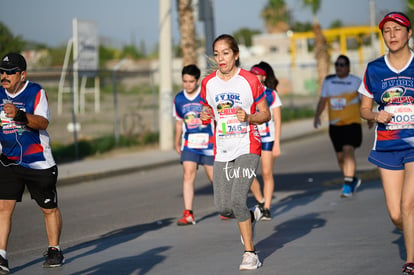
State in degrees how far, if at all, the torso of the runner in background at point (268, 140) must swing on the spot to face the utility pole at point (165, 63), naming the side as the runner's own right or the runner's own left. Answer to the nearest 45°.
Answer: approximately 135° to the runner's own right

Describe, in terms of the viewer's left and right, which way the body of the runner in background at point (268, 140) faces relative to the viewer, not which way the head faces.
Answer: facing the viewer and to the left of the viewer

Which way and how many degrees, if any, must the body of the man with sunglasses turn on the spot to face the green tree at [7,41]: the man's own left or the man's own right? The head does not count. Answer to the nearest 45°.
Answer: approximately 135° to the man's own right

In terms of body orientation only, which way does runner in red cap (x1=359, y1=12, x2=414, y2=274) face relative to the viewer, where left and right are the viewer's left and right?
facing the viewer

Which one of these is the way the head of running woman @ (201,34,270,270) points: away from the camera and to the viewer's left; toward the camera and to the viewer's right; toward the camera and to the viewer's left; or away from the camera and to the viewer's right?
toward the camera and to the viewer's left

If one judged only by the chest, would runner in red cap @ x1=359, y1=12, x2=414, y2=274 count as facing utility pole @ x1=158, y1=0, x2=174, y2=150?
no

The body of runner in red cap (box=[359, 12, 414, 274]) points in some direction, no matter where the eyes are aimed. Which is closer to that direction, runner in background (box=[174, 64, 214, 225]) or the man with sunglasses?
the man with sunglasses

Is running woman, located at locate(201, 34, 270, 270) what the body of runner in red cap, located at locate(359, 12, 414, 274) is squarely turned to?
no

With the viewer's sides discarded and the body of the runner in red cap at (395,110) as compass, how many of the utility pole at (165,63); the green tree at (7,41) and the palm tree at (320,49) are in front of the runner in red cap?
0

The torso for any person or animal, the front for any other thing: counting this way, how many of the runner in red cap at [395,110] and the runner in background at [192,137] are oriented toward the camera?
2

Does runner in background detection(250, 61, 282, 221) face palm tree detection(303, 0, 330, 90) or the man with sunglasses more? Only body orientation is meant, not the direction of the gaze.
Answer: the man with sunglasses

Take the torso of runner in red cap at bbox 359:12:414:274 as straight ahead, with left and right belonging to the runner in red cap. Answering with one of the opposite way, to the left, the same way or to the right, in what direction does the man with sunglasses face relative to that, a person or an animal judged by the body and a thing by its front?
the same way

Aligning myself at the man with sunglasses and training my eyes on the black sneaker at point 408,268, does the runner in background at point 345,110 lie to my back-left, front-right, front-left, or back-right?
front-left

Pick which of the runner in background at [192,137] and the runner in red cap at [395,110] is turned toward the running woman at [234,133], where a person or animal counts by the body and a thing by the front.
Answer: the runner in background

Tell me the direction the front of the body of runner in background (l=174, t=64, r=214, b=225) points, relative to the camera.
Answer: toward the camera

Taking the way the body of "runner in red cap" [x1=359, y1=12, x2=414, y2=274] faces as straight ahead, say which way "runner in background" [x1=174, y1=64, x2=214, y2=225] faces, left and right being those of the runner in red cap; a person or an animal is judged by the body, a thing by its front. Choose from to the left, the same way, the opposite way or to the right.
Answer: the same way
